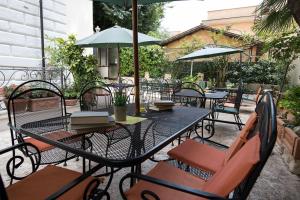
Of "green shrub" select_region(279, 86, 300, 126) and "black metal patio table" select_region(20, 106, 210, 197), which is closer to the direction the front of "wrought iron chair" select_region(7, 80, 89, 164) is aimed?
the black metal patio table

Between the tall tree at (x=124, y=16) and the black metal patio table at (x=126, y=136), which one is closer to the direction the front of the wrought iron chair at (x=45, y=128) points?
the black metal patio table

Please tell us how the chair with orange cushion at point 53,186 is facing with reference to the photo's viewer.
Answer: facing away from the viewer and to the right of the viewer

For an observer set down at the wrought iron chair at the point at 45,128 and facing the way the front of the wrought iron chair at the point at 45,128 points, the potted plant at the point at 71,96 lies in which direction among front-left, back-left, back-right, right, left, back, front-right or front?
back-left

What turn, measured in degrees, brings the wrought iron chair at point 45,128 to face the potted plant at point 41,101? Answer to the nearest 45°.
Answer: approximately 135° to its left

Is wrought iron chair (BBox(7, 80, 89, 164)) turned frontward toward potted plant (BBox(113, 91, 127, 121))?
yes

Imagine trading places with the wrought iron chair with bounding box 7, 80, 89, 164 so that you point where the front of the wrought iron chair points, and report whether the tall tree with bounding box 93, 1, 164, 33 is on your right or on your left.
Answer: on your left

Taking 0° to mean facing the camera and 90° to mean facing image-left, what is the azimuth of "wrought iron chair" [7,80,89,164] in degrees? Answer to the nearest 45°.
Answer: approximately 315°

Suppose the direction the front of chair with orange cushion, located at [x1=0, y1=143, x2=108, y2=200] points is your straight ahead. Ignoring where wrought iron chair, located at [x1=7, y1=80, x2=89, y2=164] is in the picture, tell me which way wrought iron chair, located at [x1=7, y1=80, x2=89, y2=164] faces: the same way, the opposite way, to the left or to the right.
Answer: to the right

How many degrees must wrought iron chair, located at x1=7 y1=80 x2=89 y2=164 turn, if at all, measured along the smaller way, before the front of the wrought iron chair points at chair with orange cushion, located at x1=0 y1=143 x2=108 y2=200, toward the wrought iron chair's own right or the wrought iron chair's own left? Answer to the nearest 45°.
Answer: approximately 45° to the wrought iron chair's own right
